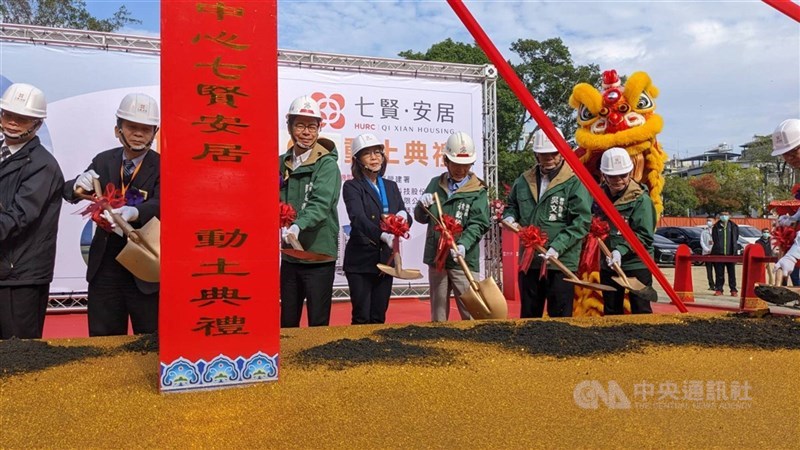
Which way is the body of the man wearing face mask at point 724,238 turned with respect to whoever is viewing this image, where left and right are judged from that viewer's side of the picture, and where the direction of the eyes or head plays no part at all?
facing the viewer

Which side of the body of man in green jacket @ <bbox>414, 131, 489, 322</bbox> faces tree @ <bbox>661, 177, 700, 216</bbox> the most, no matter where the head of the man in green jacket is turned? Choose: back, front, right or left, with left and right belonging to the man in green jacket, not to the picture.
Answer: back

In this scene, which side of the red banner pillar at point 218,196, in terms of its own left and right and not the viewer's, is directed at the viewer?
front

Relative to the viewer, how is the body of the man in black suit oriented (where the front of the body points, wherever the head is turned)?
toward the camera

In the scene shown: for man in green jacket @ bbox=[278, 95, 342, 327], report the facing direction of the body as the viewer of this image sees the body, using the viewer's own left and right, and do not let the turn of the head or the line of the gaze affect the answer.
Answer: facing the viewer and to the left of the viewer

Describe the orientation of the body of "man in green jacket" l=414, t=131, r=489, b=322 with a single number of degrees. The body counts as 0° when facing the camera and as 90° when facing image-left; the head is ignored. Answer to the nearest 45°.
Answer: approximately 0°

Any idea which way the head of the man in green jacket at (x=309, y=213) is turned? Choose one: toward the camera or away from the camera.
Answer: toward the camera

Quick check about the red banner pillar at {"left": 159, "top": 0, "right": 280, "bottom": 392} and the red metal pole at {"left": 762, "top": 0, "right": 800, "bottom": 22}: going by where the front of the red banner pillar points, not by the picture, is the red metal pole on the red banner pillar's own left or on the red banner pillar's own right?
on the red banner pillar's own left

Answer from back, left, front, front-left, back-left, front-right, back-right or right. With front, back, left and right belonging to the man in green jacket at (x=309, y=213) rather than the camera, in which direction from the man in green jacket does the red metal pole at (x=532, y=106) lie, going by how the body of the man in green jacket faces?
left

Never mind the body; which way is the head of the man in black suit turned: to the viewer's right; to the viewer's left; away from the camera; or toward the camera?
toward the camera

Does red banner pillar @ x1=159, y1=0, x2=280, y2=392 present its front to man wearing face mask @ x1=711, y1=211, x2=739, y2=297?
no

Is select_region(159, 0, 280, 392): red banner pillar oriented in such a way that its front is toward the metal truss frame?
no

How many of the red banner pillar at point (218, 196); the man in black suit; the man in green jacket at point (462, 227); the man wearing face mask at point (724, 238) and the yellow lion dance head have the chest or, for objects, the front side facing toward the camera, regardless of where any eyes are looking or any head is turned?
5

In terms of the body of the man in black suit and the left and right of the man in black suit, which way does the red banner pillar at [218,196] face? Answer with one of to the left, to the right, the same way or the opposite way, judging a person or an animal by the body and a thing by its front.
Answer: the same way

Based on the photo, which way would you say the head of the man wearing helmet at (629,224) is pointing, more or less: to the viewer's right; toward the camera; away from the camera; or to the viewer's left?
toward the camera
